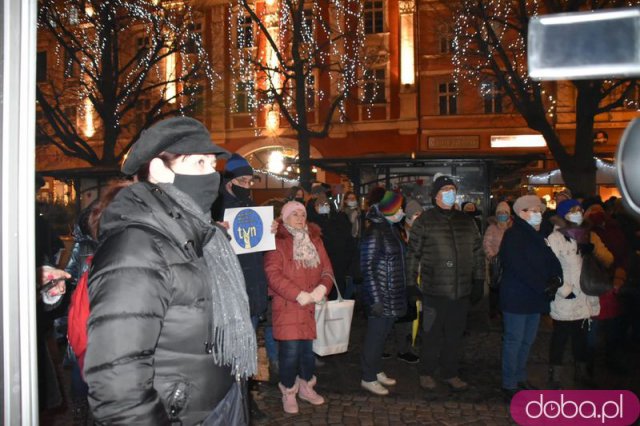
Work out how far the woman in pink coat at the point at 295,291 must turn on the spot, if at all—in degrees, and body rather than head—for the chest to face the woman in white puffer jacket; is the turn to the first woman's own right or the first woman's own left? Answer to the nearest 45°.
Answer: approximately 45° to the first woman's own left

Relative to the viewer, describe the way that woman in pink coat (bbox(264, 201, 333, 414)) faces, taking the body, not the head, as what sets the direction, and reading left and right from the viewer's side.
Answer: facing the viewer and to the right of the viewer

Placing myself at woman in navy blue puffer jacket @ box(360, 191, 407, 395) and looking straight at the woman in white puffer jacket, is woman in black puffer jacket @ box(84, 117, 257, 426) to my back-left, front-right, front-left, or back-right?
back-right

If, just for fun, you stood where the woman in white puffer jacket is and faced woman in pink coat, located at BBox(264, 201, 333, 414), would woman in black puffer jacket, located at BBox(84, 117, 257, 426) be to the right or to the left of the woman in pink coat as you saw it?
left

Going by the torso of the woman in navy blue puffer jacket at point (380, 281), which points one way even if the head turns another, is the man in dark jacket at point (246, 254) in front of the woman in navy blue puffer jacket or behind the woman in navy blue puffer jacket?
behind

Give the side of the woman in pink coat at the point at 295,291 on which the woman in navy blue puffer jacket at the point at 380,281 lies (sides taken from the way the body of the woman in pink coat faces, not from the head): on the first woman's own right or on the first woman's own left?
on the first woman's own left

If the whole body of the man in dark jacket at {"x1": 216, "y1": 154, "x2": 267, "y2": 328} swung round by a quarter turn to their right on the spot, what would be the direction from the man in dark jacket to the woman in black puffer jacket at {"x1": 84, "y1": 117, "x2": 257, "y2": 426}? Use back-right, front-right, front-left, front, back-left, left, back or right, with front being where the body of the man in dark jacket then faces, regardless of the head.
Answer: front-left

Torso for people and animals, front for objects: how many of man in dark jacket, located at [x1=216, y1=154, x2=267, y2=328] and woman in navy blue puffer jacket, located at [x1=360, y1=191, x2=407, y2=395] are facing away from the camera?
0

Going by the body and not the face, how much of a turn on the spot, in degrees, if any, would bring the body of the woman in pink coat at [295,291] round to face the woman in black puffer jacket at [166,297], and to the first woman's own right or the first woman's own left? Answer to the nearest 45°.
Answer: approximately 45° to the first woman's own right
